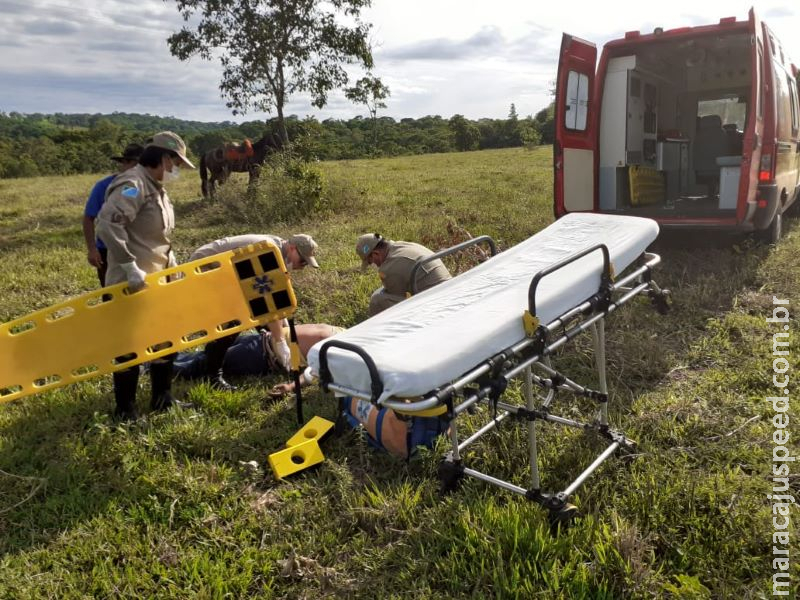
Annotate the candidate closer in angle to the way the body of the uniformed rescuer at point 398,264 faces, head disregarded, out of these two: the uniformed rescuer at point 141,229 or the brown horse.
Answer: the uniformed rescuer

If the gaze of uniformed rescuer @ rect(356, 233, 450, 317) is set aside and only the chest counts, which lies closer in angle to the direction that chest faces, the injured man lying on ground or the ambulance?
the injured man lying on ground

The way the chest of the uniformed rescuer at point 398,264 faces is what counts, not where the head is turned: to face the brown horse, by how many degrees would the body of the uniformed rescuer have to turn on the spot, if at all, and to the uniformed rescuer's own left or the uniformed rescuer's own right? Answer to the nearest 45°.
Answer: approximately 90° to the uniformed rescuer's own right

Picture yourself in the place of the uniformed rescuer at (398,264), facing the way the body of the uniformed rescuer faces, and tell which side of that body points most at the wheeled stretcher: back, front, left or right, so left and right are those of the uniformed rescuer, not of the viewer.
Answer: left

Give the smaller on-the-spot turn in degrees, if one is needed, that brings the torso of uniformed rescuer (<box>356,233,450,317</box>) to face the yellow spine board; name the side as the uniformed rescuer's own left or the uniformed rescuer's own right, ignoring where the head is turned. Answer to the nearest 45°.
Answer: approximately 45° to the uniformed rescuer's own left

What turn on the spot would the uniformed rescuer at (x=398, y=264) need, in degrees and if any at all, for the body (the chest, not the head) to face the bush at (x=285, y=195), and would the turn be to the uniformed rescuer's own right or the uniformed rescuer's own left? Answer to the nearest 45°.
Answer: approximately 90° to the uniformed rescuer's own right

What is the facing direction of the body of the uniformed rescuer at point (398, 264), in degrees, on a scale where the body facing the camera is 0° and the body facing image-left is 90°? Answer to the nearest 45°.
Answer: approximately 90°

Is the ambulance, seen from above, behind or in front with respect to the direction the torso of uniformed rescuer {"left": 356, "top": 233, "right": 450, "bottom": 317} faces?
behind
